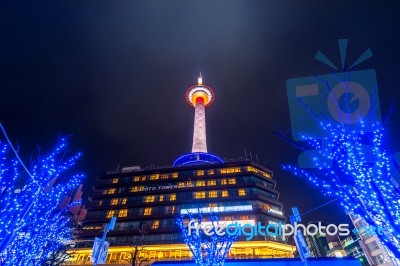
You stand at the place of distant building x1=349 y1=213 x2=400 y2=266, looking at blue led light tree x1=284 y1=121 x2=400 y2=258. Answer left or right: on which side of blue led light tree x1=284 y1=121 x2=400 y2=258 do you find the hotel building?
right

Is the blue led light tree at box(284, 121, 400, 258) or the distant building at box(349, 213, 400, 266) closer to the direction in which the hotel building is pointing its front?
the blue led light tree

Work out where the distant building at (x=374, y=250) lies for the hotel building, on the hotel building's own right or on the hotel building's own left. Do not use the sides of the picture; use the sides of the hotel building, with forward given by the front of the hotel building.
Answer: on the hotel building's own left

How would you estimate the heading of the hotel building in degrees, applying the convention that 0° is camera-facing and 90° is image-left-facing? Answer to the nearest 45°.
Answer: approximately 0°
